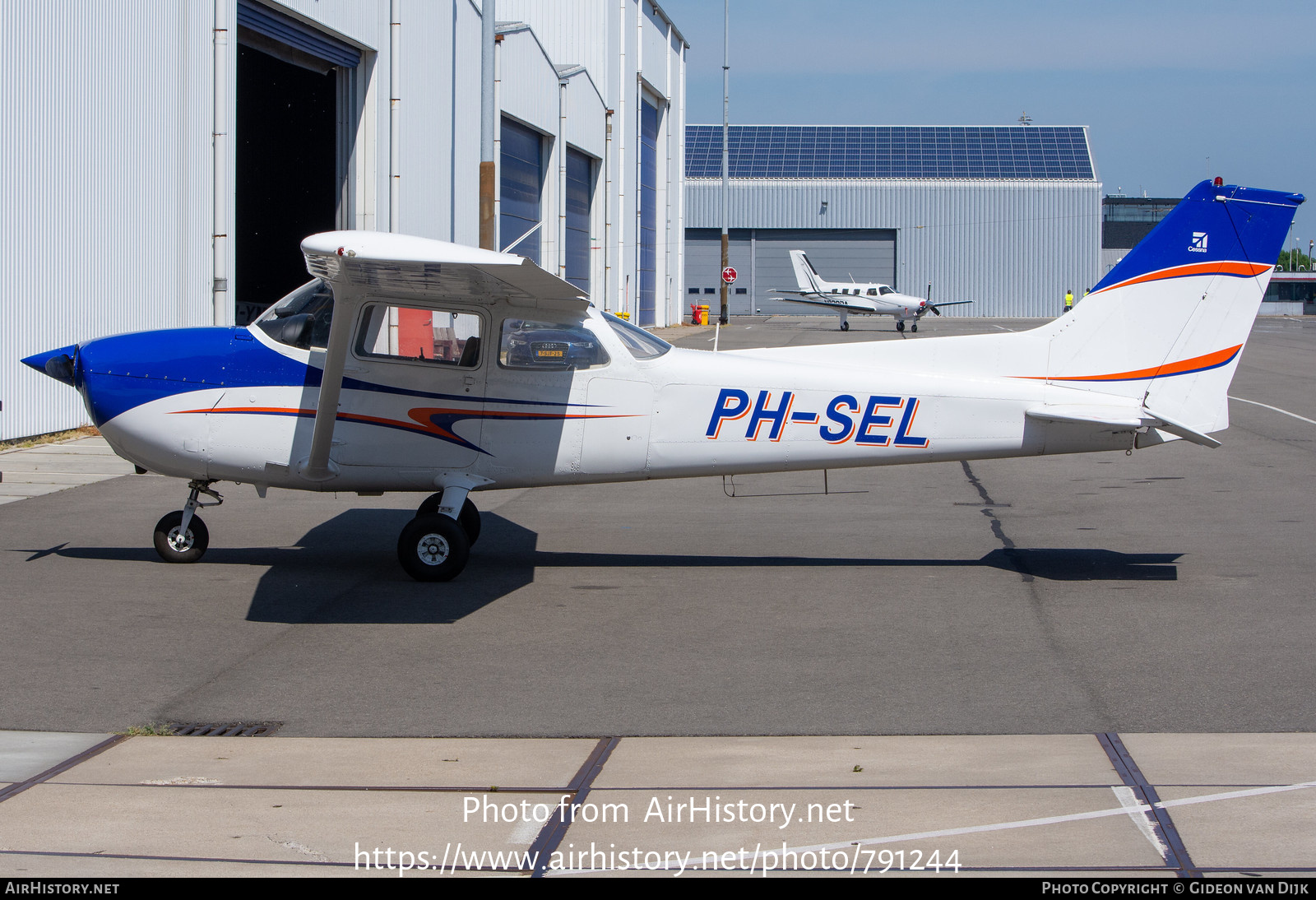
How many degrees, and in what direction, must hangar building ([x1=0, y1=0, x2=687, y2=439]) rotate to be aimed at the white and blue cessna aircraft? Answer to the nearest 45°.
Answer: approximately 45° to its right

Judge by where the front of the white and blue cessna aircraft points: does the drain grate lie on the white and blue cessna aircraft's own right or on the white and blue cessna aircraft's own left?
on the white and blue cessna aircraft's own left

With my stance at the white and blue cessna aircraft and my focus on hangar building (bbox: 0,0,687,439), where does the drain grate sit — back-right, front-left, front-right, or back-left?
back-left

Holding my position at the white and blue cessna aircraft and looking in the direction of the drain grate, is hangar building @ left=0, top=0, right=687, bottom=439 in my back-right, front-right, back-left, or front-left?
back-right

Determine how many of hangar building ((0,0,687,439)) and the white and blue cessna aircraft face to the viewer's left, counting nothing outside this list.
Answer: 1

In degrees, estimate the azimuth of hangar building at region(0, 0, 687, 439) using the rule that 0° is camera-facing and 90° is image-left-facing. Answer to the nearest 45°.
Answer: approximately 315°

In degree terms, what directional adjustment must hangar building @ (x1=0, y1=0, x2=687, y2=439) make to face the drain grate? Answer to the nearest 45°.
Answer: approximately 45° to its right

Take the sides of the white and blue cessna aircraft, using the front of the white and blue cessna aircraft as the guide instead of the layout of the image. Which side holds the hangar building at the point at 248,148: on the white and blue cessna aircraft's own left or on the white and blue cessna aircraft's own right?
on the white and blue cessna aircraft's own right

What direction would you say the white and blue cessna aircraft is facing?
to the viewer's left
